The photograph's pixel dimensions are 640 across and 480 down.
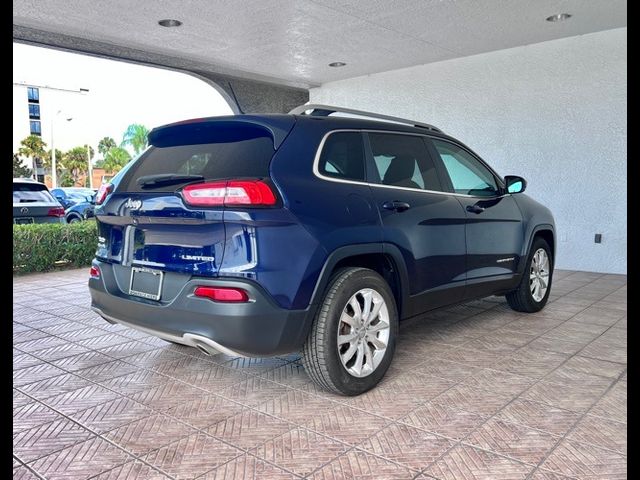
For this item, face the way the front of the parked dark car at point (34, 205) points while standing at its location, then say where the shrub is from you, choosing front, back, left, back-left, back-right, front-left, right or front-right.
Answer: back

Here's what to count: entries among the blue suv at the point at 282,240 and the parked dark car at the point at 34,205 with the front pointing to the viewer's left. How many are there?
0

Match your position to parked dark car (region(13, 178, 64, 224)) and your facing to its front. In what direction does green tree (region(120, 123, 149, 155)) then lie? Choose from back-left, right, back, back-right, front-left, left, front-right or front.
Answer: front

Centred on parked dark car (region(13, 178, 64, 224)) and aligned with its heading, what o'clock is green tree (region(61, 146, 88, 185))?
The green tree is roughly at 12 o'clock from the parked dark car.

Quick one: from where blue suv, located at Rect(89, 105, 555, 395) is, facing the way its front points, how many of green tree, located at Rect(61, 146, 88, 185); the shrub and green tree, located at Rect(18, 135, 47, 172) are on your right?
0

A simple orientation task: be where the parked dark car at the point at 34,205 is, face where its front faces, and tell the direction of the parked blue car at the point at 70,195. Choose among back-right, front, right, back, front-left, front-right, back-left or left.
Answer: front

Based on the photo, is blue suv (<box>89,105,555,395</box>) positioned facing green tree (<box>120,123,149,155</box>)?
no

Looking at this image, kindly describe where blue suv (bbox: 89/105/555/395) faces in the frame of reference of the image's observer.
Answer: facing away from the viewer and to the right of the viewer

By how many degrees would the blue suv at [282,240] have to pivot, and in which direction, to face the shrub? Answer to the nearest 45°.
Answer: approximately 90° to its left

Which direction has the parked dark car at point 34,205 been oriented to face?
away from the camera

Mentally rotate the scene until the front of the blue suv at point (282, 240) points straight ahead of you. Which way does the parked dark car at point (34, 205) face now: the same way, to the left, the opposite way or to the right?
to the left

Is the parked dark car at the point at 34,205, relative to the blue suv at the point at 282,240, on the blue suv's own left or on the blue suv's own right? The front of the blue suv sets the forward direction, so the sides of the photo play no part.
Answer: on the blue suv's own left
